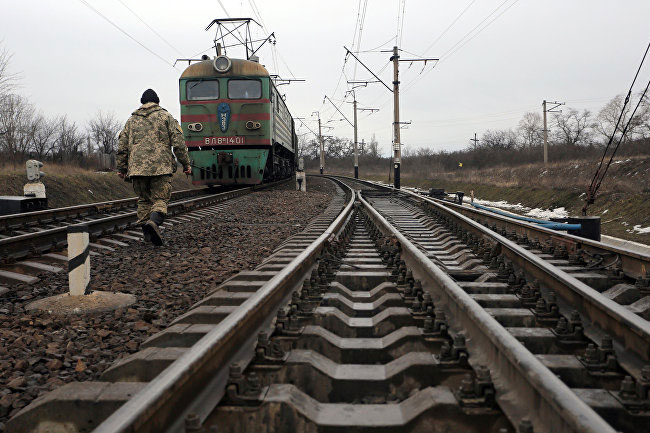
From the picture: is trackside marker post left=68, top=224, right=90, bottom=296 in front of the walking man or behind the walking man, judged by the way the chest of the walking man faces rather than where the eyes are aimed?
behind

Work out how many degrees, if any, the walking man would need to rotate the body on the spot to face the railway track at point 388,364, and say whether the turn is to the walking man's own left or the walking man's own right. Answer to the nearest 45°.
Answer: approximately 180°

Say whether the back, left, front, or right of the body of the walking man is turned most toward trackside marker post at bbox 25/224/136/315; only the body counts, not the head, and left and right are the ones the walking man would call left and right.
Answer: back

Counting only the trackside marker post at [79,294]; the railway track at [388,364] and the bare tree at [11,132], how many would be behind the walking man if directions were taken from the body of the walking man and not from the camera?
2

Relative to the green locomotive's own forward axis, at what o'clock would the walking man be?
The walking man is roughly at 12 o'clock from the green locomotive.

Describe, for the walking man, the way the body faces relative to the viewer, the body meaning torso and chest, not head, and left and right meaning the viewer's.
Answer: facing away from the viewer

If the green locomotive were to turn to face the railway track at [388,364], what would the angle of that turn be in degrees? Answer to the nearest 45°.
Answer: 0° — it already faces it

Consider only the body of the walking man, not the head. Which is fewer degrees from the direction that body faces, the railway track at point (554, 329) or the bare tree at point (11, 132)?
the bare tree

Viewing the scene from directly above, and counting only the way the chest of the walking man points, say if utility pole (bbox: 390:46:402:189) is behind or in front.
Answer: in front

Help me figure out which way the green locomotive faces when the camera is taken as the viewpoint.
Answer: facing the viewer

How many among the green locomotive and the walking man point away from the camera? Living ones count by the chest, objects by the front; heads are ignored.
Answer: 1

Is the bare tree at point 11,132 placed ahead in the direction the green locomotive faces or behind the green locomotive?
behind

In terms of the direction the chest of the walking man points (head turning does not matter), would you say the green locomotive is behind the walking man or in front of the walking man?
in front

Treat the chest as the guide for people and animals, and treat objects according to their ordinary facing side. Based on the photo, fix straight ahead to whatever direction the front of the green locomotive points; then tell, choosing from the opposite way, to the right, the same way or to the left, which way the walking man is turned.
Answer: the opposite way
